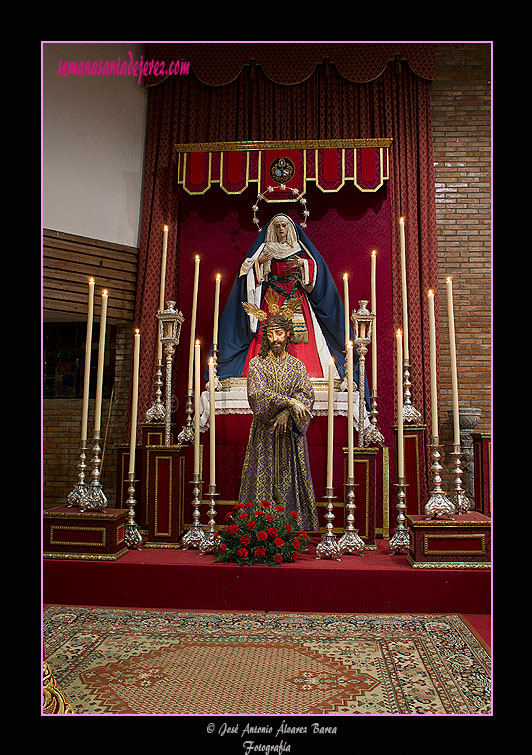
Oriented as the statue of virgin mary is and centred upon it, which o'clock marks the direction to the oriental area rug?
The oriental area rug is roughly at 12 o'clock from the statue of virgin mary.

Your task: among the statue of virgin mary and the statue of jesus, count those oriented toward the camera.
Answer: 2

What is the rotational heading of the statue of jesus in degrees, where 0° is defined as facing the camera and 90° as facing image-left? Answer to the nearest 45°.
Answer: approximately 0°

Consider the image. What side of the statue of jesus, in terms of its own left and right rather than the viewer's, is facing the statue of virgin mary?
back

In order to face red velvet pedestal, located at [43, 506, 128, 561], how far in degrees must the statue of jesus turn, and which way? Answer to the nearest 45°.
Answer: approximately 45° to its right

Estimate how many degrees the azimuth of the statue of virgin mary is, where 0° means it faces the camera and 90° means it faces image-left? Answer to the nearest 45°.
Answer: approximately 0°
